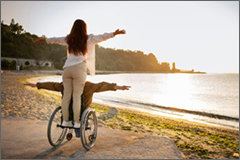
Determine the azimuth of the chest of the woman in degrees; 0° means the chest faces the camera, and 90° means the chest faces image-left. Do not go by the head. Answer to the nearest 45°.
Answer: approximately 180°

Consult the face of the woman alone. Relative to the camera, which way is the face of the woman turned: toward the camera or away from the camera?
away from the camera
